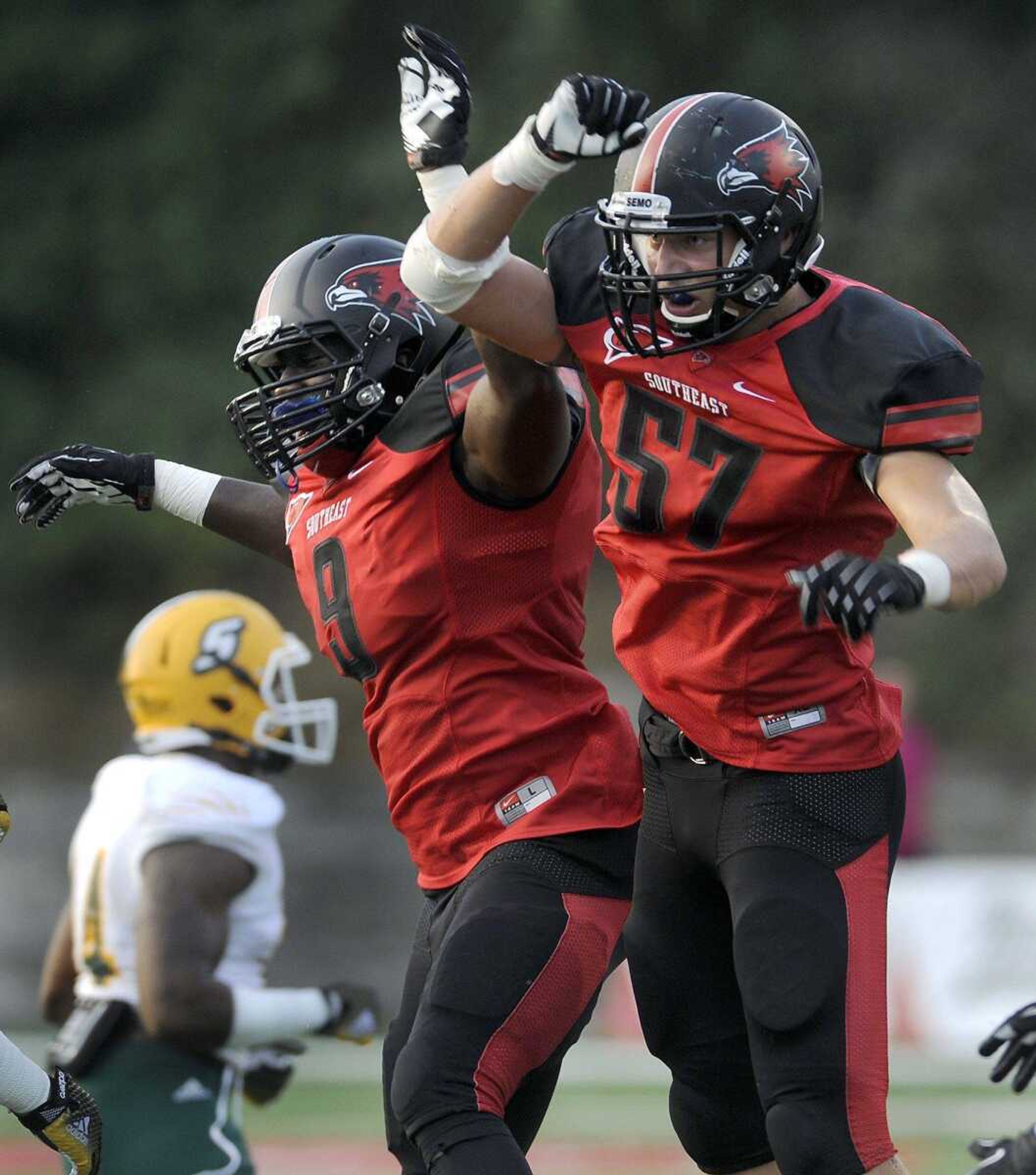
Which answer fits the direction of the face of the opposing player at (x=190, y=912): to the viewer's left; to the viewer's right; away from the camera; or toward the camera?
to the viewer's right

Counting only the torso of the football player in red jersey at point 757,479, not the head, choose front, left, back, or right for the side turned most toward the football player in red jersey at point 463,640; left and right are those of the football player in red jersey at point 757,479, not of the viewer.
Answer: right

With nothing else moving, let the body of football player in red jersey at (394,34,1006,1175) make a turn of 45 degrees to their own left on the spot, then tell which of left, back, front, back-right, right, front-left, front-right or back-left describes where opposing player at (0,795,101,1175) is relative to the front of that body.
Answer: right

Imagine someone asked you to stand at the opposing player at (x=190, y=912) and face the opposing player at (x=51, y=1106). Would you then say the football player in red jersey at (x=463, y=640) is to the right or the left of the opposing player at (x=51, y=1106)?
left

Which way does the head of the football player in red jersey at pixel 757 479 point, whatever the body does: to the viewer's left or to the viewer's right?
to the viewer's left

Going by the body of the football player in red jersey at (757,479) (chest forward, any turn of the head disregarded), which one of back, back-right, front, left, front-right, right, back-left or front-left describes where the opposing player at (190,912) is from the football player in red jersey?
right

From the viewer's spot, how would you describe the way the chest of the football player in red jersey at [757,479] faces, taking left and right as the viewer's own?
facing the viewer and to the left of the viewer
